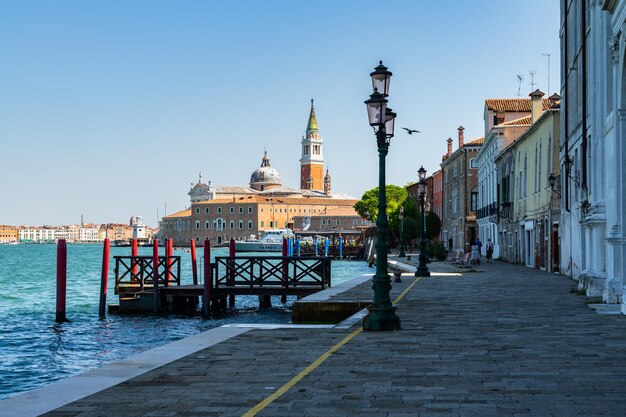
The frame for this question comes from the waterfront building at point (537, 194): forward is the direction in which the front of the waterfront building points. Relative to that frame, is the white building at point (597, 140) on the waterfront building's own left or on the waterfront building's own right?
on the waterfront building's own left

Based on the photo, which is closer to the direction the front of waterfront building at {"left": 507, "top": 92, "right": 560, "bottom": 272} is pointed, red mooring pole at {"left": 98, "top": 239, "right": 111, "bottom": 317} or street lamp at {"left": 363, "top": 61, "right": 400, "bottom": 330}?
the red mooring pole

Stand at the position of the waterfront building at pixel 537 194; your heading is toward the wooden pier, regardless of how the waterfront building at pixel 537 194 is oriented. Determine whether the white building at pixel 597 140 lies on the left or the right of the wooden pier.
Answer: left

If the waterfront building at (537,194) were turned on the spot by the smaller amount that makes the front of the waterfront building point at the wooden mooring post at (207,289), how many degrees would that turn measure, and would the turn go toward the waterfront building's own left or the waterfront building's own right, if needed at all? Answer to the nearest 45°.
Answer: approximately 45° to the waterfront building's own left

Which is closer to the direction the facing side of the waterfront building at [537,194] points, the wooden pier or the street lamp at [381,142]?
the wooden pier

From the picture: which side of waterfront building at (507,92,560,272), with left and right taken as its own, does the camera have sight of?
left

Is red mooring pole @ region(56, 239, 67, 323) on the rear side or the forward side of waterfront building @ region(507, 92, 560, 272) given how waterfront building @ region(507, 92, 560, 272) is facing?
on the forward side

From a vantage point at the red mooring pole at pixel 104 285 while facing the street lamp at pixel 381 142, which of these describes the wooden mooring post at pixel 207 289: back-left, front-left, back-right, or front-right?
front-left

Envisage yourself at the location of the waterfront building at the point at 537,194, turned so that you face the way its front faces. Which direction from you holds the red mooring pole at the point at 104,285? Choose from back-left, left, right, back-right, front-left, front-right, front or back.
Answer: front-left

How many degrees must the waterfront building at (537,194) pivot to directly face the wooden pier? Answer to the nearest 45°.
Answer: approximately 45° to its left

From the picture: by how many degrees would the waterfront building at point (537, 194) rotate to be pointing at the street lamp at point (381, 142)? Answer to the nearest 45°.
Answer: approximately 90° to its left
